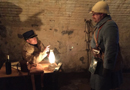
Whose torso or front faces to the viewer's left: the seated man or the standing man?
the standing man

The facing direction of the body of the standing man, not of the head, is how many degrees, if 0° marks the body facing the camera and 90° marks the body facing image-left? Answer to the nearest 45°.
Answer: approximately 90°

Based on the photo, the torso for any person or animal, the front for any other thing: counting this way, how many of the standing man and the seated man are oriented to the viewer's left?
1

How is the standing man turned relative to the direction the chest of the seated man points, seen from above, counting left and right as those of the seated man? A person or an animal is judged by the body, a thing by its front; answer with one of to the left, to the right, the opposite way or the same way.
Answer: the opposite way

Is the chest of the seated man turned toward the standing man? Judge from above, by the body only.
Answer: yes

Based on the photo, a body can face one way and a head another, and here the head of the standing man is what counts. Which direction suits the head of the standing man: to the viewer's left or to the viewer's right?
to the viewer's left

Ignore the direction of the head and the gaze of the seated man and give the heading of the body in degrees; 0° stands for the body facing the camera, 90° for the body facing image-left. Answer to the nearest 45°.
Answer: approximately 315°
